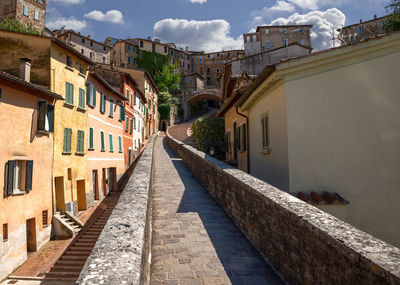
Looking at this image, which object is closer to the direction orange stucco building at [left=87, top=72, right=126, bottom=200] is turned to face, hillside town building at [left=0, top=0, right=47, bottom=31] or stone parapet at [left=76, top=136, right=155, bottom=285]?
the stone parapet

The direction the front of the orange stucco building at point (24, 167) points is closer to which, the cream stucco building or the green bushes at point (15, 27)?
the cream stucco building

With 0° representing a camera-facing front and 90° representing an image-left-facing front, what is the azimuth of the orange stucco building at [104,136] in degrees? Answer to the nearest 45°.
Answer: approximately 315°

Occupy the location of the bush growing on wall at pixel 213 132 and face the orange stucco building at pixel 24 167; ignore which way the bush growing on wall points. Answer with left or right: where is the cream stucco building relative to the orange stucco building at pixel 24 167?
left

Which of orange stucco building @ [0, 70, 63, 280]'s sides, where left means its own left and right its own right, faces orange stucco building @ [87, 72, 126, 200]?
left

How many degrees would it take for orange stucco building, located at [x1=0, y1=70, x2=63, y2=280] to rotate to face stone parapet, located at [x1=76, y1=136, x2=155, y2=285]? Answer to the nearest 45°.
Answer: approximately 45° to its right

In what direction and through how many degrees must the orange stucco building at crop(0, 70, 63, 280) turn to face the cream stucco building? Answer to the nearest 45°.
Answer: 0° — it already faces it

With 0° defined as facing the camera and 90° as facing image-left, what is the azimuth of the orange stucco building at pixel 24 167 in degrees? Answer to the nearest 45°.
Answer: approximately 315°

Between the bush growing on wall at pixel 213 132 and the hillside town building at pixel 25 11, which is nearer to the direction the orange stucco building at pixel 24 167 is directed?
the bush growing on wall

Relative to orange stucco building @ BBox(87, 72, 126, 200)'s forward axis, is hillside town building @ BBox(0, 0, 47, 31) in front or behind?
behind
